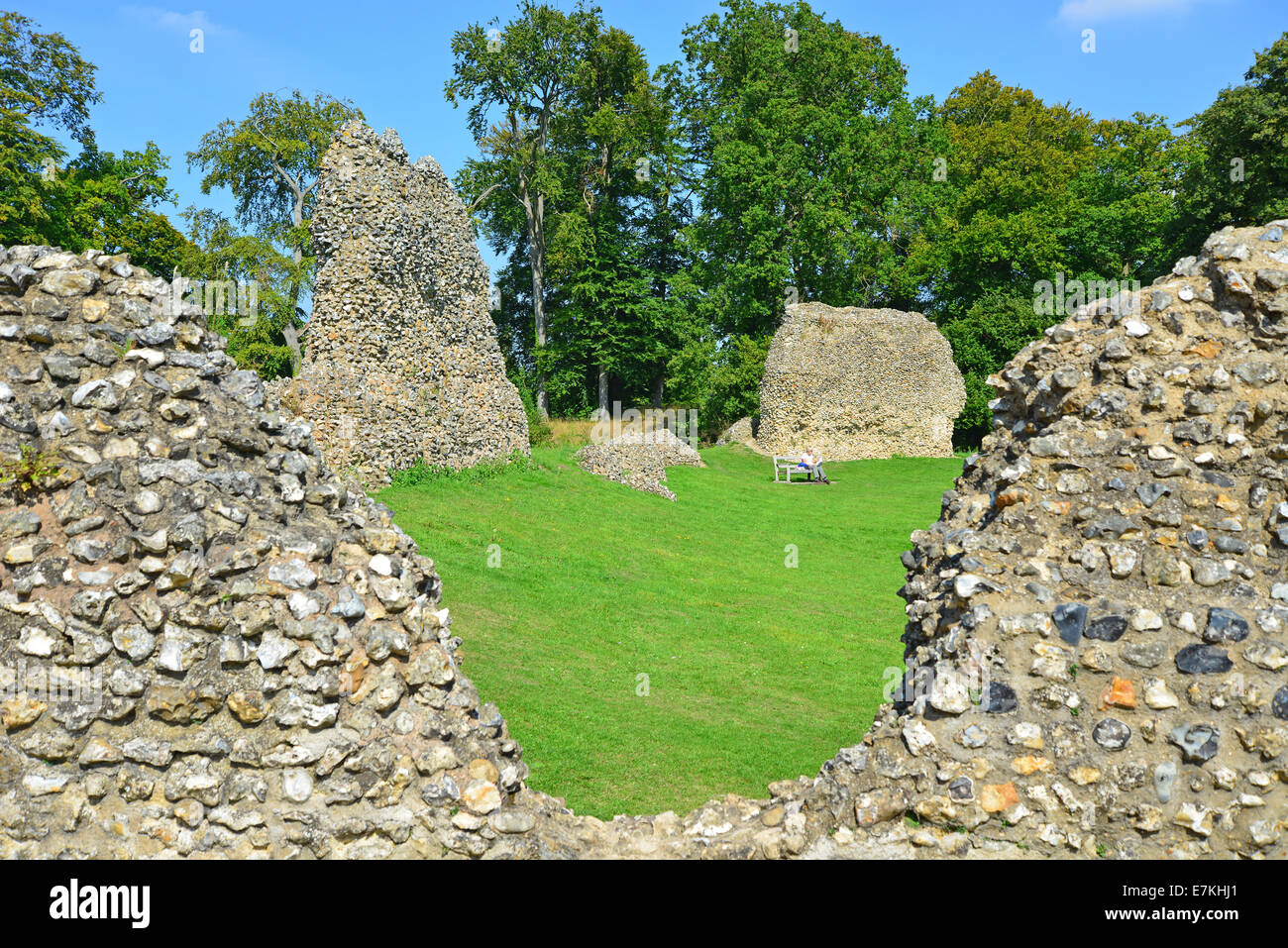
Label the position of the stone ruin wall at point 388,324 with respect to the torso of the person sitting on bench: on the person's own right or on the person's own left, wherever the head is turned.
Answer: on the person's own right

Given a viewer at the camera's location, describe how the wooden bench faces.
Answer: facing the viewer and to the right of the viewer

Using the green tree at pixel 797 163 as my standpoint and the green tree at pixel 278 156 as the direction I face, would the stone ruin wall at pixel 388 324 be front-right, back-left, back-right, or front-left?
front-left

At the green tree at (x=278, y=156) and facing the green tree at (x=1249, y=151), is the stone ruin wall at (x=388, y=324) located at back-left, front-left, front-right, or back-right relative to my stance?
front-right

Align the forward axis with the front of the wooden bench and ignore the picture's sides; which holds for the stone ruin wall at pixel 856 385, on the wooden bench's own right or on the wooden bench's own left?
on the wooden bench's own left

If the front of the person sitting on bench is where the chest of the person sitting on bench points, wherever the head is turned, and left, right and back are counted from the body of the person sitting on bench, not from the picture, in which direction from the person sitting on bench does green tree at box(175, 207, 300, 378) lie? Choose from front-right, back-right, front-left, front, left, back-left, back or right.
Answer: back-right

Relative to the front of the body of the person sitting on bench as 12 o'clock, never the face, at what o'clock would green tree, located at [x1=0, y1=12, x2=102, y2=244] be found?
The green tree is roughly at 4 o'clock from the person sitting on bench.

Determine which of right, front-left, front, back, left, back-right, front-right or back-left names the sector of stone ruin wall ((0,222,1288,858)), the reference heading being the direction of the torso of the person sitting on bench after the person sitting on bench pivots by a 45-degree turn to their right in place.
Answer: front

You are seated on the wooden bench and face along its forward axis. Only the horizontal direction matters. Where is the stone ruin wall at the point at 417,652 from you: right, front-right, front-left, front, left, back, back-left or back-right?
front-right

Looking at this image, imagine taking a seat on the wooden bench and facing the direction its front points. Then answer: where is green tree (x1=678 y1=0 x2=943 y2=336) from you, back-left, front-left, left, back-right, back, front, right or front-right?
back-left

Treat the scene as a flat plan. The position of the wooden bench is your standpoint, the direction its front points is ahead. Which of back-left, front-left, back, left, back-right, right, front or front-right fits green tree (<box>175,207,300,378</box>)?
back-right
